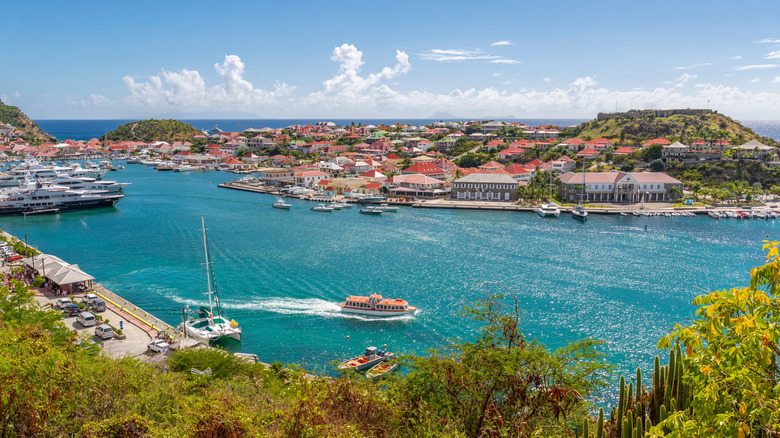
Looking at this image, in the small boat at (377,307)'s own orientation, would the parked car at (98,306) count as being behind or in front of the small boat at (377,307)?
behind

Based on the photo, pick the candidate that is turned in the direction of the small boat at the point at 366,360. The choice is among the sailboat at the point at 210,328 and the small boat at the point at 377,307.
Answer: the sailboat

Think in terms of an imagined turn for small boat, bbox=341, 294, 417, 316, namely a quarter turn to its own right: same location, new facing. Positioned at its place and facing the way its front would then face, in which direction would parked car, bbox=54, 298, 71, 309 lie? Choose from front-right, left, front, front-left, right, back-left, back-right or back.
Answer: right

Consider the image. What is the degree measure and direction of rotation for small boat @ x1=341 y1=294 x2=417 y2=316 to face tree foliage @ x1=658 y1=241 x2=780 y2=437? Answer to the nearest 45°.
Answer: approximately 90° to its right

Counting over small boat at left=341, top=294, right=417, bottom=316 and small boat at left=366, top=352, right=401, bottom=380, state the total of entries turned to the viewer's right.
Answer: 1

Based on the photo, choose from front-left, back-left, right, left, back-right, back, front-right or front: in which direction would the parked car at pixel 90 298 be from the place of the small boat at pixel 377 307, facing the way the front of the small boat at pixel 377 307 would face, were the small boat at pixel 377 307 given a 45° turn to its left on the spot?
back-left

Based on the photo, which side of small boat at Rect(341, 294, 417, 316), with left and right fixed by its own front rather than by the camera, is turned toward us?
right

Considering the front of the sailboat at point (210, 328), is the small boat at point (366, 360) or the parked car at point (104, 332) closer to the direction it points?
the small boat

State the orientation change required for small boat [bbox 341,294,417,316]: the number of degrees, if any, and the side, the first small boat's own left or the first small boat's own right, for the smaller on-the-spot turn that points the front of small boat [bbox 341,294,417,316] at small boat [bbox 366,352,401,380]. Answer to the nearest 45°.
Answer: approximately 90° to the first small boat's own right

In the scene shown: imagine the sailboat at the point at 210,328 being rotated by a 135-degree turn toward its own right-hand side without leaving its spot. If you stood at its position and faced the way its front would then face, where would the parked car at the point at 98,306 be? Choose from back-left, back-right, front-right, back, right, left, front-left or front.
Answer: front-right
